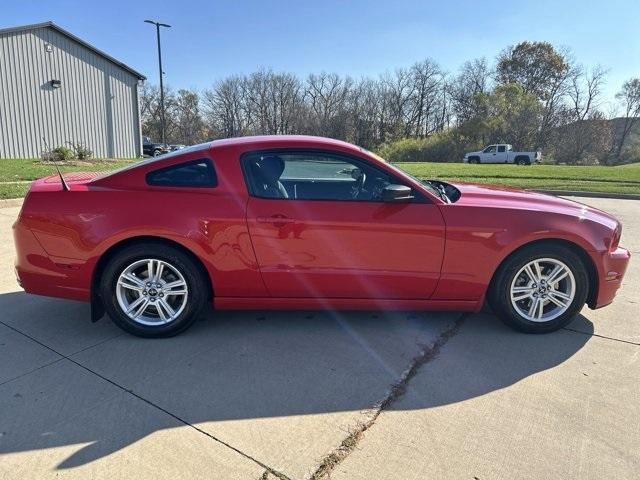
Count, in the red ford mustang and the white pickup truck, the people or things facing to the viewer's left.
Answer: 1

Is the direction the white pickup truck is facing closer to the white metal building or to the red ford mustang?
the white metal building

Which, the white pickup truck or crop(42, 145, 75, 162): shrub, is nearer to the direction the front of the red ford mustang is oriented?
the white pickup truck

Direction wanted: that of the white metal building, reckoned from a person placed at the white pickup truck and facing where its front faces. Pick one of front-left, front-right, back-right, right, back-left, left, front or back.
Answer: front-left

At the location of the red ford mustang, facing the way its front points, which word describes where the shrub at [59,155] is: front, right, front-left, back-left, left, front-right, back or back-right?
back-left

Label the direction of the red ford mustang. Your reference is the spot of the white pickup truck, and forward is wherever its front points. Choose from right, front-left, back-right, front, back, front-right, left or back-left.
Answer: left

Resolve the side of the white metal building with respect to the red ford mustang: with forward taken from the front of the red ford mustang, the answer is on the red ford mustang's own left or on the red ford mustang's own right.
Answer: on the red ford mustang's own left

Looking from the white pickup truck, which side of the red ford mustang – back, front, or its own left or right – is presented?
left

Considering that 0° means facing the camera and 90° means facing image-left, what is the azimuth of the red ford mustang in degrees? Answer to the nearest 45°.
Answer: approximately 270°

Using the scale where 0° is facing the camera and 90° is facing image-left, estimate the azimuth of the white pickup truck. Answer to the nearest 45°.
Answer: approximately 90°

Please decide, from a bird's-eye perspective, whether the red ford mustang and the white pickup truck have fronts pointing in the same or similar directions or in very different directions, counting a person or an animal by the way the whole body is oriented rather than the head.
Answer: very different directions
